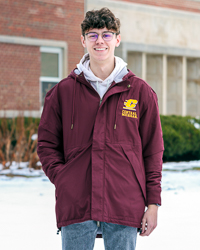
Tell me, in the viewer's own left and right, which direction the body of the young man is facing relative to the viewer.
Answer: facing the viewer
